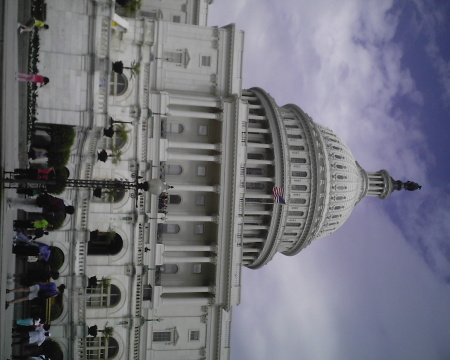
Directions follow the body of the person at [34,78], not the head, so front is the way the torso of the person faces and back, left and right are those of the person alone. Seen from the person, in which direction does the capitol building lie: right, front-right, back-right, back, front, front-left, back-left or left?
front-left
